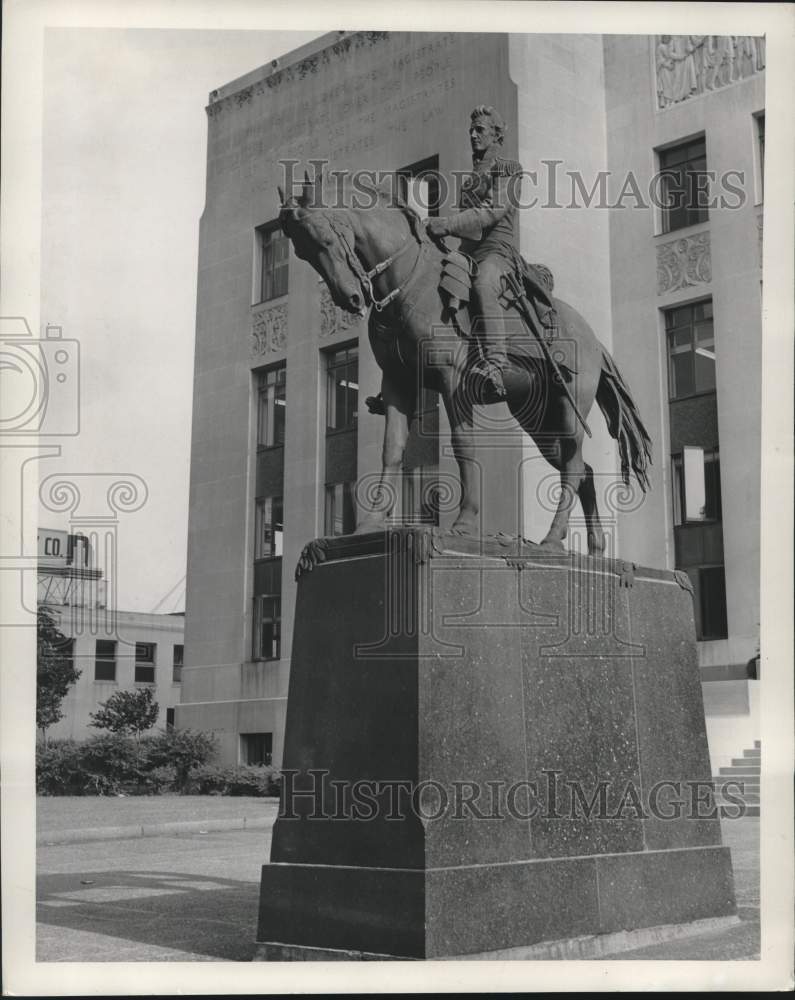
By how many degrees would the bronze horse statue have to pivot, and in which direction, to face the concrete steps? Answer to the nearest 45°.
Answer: approximately 135° to its right

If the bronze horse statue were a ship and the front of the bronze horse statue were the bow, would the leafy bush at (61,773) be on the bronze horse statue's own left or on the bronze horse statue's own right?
on the bronze horse statue's own right

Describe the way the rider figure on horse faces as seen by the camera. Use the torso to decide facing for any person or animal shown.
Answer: facing the viewer and to the left of the viewer

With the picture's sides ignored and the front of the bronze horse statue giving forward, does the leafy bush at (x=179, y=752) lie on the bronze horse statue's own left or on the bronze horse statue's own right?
on the bronze horse statue's own right

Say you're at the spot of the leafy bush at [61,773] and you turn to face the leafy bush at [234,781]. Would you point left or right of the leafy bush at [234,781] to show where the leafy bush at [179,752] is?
left

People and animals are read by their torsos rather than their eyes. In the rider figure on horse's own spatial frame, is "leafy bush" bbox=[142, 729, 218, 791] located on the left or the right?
on its right

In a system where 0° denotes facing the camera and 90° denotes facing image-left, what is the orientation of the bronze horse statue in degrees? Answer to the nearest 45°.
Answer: approximately 45°

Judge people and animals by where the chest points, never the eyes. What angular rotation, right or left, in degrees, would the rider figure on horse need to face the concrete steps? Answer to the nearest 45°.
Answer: approximately 135° to its right
